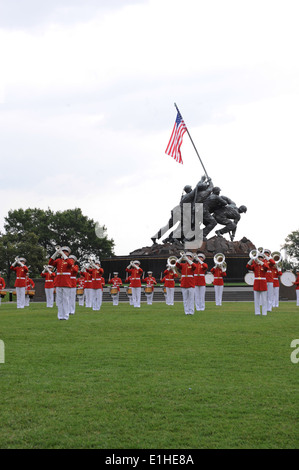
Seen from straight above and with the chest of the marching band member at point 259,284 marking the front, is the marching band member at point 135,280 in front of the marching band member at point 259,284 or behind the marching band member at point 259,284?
behind

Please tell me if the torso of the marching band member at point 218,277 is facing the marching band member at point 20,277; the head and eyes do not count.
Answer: no

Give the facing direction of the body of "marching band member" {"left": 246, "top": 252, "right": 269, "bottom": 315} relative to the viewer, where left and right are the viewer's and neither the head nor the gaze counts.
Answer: facing the viewer

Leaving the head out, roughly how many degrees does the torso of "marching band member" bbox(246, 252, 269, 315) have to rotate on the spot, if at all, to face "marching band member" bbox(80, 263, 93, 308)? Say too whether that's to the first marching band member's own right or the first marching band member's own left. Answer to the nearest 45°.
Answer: approximately 135° to the first marching band member's own right

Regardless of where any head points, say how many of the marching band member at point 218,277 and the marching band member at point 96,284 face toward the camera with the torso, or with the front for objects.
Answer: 2

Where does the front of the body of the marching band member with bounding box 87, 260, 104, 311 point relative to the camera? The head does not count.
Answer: toward the camera

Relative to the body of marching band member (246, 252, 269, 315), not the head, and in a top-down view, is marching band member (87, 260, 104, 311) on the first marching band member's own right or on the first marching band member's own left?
on the first marching band member's own right

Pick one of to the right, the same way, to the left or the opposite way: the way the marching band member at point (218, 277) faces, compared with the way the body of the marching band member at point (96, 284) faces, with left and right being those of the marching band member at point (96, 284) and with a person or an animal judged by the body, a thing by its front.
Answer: the same way

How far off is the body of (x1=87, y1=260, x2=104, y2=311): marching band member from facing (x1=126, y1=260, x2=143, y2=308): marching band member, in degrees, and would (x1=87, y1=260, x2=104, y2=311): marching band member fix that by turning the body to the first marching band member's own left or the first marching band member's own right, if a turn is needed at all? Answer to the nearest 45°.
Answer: approximately 135° to the first marching band member's own left

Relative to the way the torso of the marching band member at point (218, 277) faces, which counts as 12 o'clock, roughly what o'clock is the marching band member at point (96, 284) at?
the marching band member at point (96, 284) is roughly at 2 o'clock from the marching band member at point (218, 277).

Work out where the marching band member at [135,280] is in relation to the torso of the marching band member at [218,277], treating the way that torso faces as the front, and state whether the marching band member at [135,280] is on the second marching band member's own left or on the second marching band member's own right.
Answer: on the second marching band member's own right

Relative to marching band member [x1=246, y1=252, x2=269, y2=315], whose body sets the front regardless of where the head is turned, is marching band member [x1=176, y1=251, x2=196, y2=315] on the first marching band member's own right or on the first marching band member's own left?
on the first marching band member's own right

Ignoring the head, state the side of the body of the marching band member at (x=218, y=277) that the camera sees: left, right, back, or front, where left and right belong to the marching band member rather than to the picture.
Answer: front

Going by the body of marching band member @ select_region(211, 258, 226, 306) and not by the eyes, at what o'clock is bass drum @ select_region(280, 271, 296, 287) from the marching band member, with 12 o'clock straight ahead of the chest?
The bass drum is roughly at 8 o'clock from the marching band member.
